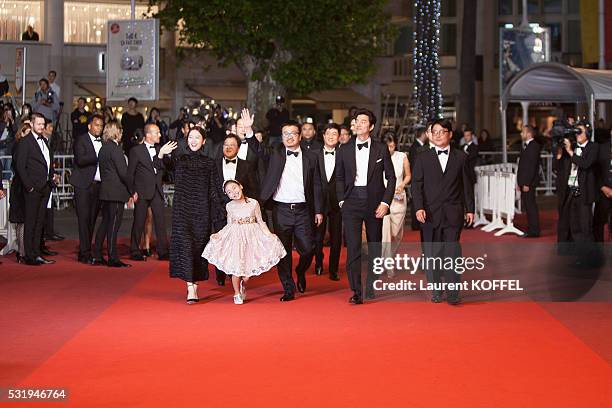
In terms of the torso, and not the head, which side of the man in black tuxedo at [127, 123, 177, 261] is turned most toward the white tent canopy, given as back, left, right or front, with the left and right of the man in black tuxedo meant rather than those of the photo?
left

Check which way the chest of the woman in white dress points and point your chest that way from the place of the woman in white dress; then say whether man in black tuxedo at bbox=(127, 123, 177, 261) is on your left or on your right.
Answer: on your right

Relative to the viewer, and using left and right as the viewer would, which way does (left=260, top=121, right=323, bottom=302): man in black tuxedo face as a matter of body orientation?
facing the viewer

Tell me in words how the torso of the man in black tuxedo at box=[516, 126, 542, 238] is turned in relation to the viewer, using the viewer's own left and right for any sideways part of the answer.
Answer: facing to the left of the viewer

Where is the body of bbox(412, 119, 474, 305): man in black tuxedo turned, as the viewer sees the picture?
toward the camera

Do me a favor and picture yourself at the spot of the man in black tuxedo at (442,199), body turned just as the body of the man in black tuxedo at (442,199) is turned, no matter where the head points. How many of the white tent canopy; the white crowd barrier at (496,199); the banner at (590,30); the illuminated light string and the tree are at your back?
5

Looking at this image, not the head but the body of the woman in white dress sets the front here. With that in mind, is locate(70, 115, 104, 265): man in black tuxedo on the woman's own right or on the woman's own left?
on the woman's own right

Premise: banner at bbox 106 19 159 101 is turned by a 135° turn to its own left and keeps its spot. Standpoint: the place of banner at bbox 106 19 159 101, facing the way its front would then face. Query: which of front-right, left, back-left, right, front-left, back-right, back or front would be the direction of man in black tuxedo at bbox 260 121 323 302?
back-right

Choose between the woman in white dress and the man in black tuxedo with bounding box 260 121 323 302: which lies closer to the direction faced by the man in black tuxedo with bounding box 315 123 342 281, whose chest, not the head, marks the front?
the man in black tuxedo

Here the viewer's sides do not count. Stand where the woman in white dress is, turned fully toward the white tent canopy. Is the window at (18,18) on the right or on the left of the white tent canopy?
left

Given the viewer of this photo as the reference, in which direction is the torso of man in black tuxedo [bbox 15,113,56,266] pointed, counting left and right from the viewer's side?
facing the viewer and to the right of the viewer

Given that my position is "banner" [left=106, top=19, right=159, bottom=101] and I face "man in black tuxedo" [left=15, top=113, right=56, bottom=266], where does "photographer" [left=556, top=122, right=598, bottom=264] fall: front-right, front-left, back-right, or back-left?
front-left

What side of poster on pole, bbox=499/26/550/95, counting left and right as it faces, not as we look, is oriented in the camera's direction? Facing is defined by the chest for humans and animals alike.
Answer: front

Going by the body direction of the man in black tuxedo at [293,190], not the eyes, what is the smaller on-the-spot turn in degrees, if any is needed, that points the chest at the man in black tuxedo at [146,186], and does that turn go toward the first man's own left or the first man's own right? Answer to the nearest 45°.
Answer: approximately 135° to the first man's own right
